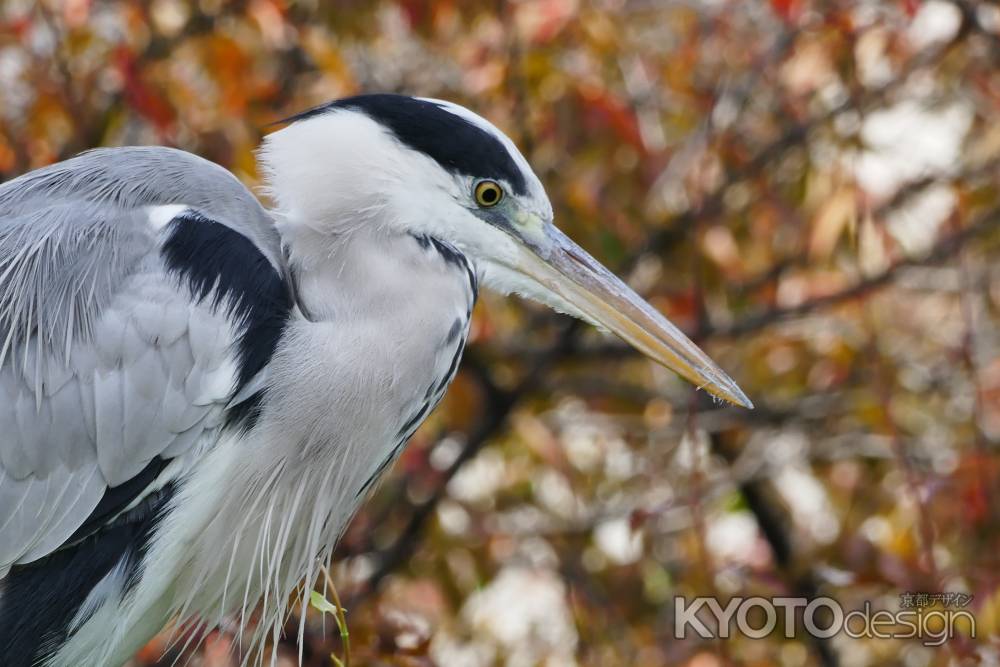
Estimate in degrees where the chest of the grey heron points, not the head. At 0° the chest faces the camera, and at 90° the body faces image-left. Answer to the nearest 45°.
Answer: approximately 270°
